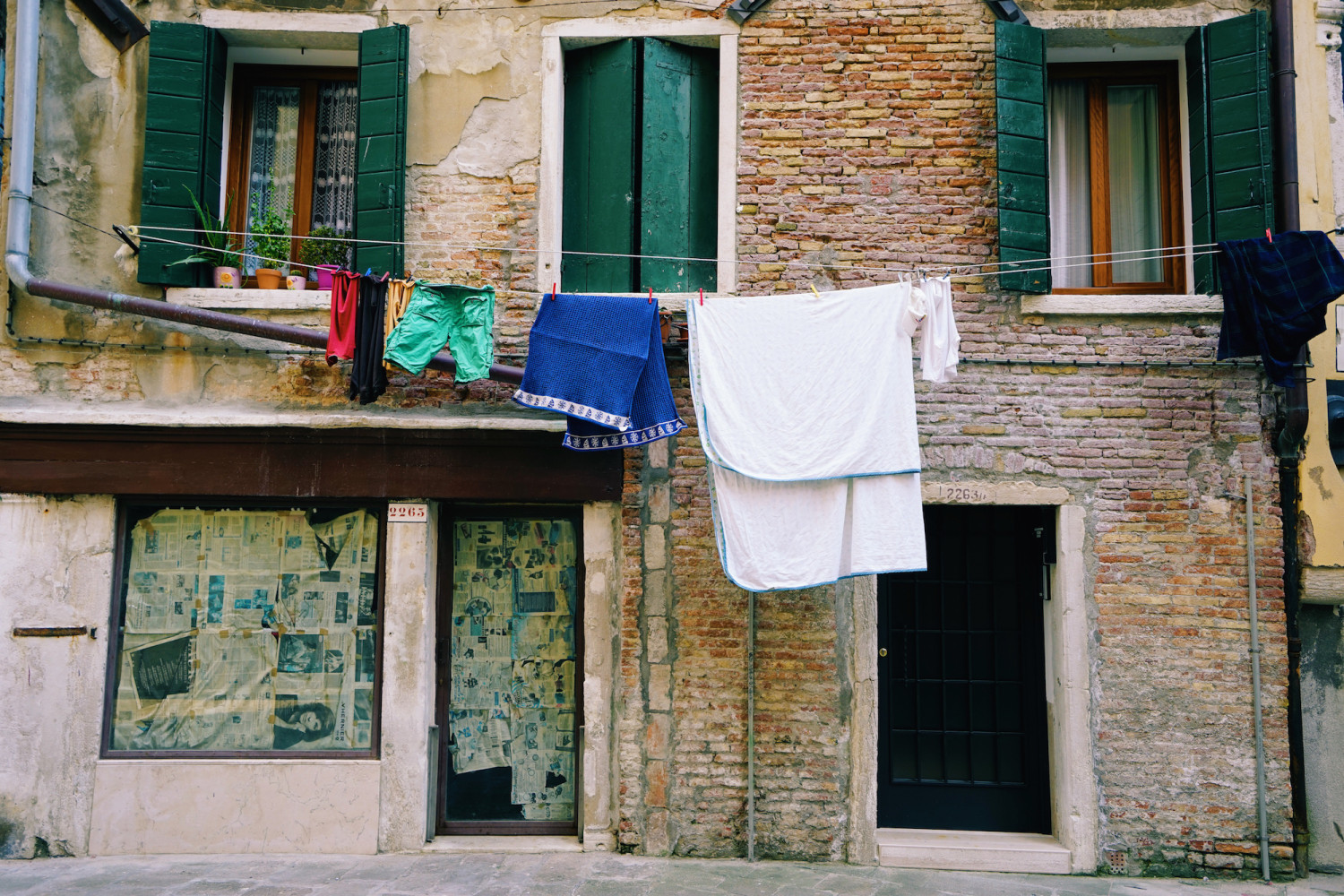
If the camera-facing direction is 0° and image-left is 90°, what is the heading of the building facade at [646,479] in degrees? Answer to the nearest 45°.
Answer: approximately 0°
